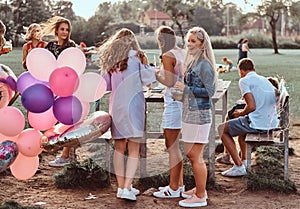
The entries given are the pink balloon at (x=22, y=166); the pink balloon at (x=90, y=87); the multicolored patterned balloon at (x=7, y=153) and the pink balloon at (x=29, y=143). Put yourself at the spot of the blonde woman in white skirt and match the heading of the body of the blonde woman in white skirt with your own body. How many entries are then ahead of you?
4

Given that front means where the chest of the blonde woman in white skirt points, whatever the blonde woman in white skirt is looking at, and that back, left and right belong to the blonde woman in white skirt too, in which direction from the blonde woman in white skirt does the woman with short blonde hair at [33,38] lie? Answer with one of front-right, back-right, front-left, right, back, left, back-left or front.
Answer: front-right

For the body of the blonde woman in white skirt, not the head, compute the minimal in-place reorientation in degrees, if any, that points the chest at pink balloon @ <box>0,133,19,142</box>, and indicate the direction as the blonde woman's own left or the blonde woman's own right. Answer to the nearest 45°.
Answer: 0° — they already face it

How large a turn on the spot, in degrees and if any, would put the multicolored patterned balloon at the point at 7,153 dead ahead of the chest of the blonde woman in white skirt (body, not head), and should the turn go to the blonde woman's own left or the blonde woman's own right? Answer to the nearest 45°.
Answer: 0° — they already face it

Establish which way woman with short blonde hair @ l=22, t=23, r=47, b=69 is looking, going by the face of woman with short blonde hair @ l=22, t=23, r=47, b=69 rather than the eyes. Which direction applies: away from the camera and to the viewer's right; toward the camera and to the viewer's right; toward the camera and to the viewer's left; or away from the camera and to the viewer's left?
toward the camera and to the viewer's right

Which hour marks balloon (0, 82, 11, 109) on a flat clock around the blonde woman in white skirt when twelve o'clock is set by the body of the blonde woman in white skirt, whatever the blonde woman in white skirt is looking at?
The balloon is roughly at 12 o'clock from the blonde woman in white skirt.

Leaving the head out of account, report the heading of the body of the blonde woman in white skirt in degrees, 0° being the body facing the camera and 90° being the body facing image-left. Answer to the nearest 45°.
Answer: approximately 90°

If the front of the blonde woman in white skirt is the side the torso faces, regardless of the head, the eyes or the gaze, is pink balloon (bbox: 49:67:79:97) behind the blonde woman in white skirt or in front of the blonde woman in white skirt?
in front

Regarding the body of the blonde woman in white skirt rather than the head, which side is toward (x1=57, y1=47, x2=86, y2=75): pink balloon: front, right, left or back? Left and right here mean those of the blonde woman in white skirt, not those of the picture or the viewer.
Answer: front

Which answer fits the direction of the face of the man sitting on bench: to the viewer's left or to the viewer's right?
to the viewer's left

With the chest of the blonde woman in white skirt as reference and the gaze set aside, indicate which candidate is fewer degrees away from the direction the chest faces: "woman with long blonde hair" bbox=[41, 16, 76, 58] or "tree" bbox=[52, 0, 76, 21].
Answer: the woman with long blonde hair

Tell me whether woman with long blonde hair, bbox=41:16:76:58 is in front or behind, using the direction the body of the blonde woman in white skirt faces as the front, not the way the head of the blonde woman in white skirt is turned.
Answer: in front

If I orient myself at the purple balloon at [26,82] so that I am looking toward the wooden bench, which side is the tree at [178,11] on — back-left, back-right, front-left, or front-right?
front-left
